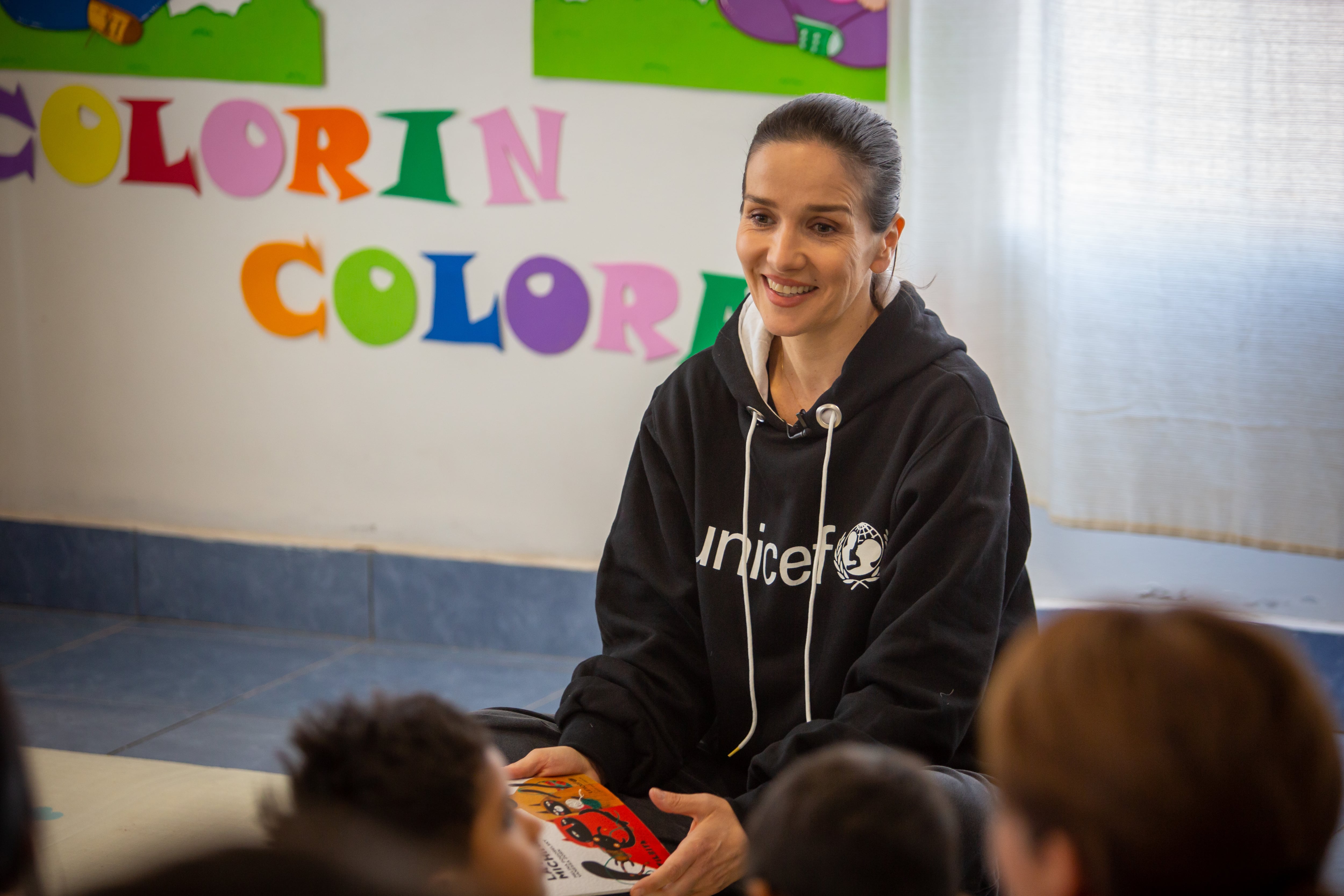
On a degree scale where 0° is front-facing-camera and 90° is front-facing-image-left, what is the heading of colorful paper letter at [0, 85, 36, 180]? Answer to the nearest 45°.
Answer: approximately 0°

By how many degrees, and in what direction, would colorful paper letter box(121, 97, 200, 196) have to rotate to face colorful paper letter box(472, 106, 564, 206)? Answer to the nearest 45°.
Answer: approximately 45° to its left

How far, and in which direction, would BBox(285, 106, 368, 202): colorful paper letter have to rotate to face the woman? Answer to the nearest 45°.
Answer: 0° — it already faces them

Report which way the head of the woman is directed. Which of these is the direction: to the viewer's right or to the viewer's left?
to the viewer's left
